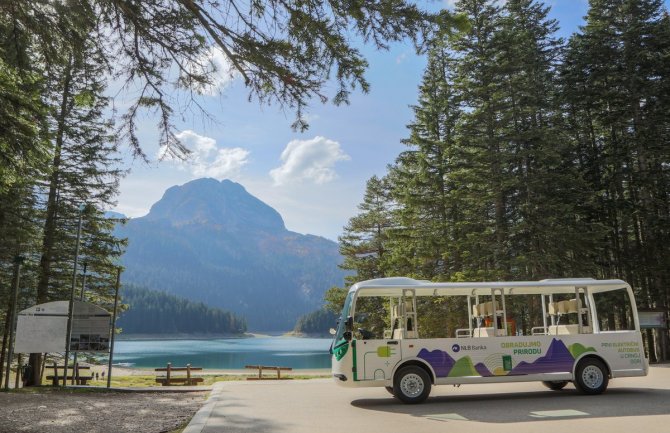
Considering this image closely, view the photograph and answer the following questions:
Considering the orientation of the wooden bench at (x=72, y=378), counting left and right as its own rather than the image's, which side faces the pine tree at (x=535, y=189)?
right

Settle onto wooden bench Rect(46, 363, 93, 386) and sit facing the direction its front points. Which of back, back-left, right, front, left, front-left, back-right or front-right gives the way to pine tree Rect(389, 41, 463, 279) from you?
right

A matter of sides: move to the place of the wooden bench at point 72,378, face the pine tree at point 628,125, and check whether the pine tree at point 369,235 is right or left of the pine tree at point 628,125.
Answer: left

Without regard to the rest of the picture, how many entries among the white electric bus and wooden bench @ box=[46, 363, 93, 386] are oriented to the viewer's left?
1

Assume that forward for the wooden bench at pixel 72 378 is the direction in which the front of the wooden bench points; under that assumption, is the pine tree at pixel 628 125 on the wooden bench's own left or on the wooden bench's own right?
on the wooden bench's own right

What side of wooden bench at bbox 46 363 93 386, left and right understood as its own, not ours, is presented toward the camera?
back

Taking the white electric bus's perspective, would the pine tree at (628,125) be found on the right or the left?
on its right

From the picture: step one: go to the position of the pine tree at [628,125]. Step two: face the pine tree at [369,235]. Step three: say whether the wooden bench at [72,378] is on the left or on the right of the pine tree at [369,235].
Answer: left

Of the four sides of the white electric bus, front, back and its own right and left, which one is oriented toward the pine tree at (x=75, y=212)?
front

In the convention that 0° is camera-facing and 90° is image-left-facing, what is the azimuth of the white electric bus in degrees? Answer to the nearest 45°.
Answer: approximately 90°
